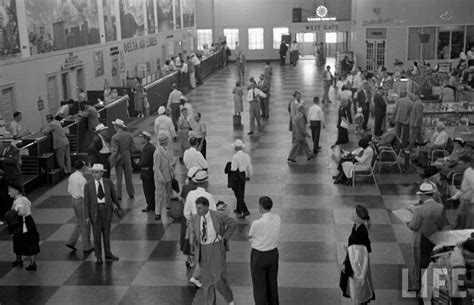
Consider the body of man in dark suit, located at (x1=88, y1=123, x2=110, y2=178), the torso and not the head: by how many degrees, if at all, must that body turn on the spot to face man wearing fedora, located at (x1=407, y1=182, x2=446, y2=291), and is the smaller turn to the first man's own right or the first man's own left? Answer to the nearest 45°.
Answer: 0° — they already face them

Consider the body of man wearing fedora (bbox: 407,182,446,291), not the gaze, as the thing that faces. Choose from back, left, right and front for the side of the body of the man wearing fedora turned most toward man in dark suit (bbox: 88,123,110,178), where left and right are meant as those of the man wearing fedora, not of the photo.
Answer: front

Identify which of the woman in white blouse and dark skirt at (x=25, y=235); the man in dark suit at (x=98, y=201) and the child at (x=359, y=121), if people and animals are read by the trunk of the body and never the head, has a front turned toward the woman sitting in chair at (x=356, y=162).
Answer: the child

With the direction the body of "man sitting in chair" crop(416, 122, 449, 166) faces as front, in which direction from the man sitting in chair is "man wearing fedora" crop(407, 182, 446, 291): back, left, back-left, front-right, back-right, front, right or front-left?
left

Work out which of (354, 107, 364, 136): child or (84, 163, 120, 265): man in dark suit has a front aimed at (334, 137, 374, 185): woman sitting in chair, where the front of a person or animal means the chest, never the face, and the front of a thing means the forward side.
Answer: the child

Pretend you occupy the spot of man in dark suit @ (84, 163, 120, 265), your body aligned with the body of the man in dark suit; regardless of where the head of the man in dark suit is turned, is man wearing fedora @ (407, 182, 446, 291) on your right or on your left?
on your left

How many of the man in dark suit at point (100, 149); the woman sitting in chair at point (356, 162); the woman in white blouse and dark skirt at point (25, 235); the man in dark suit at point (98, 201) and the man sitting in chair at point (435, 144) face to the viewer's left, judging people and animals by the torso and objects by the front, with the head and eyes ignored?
3

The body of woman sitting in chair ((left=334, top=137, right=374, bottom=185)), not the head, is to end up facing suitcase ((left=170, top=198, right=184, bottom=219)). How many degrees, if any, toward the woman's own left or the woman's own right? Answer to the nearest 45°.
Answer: approximately 45° to the woman's own left

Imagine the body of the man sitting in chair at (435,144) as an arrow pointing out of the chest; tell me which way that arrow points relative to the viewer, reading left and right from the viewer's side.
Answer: facing to the left of the viewer

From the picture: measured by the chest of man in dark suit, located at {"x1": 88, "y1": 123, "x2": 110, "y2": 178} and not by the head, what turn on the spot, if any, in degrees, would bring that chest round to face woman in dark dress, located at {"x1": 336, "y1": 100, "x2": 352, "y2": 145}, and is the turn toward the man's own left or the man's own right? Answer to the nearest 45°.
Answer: approximately 45° to the man's own left

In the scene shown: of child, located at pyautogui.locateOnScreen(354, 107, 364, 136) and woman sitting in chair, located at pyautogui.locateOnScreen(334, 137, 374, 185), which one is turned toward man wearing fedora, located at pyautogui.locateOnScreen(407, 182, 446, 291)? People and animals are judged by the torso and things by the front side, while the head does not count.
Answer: the child

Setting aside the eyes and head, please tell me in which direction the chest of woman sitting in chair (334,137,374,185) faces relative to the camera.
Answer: to the viewer's left
